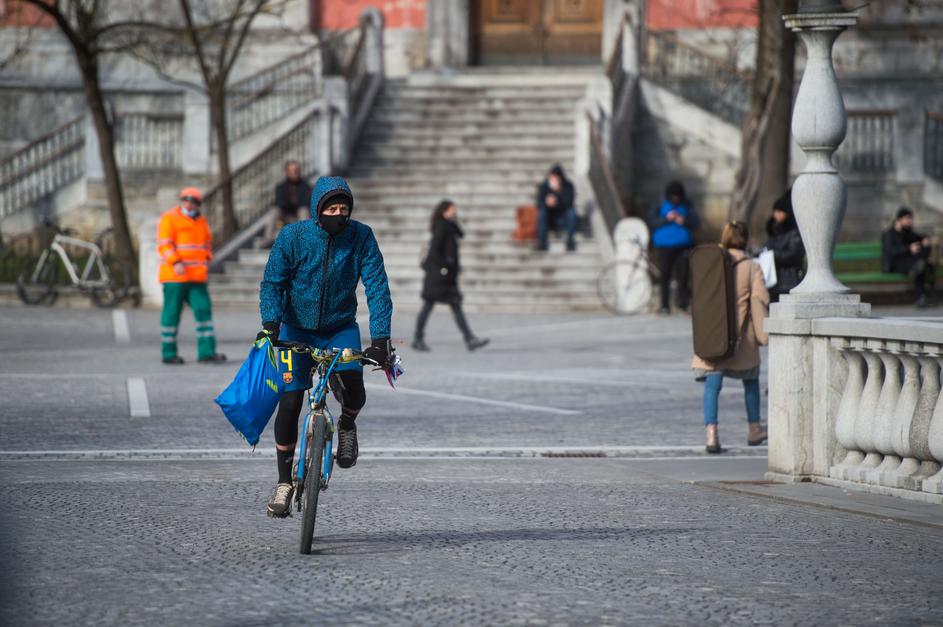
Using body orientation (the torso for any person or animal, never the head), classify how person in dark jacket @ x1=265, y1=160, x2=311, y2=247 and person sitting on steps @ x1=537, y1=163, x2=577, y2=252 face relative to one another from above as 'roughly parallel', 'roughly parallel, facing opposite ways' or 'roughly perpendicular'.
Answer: roughly parallel

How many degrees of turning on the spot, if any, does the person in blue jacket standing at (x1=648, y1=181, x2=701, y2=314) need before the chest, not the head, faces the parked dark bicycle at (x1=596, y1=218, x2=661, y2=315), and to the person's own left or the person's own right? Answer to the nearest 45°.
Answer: approximately 90° to the person's own right

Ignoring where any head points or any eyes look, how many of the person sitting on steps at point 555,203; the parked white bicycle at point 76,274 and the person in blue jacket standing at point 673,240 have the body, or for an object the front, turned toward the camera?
2

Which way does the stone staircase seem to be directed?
toward the camera

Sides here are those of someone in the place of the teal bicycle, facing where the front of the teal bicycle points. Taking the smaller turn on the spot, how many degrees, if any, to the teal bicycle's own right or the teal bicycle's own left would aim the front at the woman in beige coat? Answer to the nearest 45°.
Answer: approximately 135° to the teal bicycle's own left

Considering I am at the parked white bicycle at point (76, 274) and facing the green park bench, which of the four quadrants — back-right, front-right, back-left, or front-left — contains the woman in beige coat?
front-right

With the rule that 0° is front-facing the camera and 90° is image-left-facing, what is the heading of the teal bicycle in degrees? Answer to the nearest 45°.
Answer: approximately 0°

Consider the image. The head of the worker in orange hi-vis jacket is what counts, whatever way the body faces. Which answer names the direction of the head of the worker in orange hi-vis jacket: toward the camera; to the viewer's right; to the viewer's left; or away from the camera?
toward the camera

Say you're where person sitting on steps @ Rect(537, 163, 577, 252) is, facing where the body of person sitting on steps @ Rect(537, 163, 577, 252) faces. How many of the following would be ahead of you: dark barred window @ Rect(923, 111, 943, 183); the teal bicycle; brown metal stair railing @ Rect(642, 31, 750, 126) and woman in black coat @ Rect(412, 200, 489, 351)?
2

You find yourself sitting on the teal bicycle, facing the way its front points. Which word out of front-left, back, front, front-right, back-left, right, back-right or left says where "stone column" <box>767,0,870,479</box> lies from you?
back-left

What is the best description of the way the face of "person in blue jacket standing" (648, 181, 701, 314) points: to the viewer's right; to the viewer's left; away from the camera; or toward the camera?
toward the camera

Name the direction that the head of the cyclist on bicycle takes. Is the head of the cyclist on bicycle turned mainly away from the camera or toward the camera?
toward the camera

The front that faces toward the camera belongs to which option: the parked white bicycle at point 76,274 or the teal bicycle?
the teal bicycle
